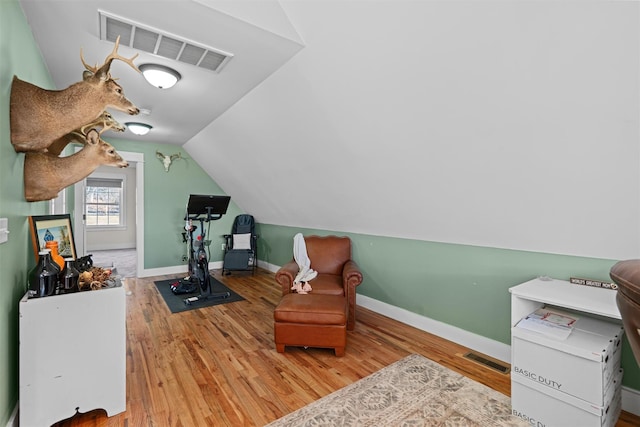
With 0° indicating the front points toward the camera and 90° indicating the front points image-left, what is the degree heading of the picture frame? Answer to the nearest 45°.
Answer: approximately 315°

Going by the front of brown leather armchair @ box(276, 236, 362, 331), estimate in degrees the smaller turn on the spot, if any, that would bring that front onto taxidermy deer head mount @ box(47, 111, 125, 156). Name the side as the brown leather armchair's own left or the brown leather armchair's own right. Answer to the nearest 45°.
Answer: approximately 45° to the brown leather armchair's own right

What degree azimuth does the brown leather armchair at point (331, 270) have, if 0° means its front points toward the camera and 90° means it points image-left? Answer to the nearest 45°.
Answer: approximately 0°

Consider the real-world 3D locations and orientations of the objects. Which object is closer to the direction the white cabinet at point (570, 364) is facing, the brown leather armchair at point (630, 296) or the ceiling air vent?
the ceiling air vent

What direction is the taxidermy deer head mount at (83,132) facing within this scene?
to the viewer's right

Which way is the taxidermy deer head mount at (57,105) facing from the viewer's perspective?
to the viewer's right

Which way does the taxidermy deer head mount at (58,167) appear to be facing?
to the viewer's right

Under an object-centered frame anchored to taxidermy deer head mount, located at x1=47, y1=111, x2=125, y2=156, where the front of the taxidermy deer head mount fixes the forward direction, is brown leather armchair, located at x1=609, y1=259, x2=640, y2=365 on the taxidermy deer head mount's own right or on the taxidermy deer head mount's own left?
on the taxidermy deer head mount's own right

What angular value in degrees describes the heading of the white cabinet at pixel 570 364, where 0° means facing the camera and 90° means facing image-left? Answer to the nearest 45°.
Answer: approximately 45°

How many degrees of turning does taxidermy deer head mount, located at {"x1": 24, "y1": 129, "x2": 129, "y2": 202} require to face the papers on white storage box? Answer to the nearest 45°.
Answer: approximately 45° to its right

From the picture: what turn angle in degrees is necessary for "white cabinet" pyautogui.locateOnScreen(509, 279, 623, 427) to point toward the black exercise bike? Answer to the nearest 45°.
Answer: approximately 45° to its right
